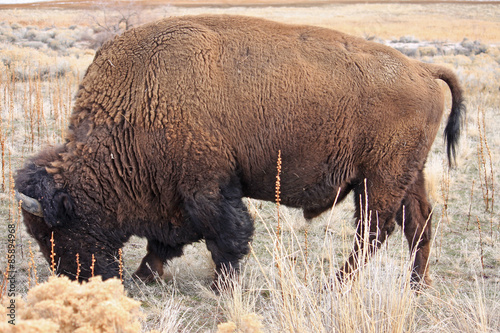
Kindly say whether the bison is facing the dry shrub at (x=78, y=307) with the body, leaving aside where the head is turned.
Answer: no

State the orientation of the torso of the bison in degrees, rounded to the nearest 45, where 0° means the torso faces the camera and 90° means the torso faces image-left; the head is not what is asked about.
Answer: approximately 90°
